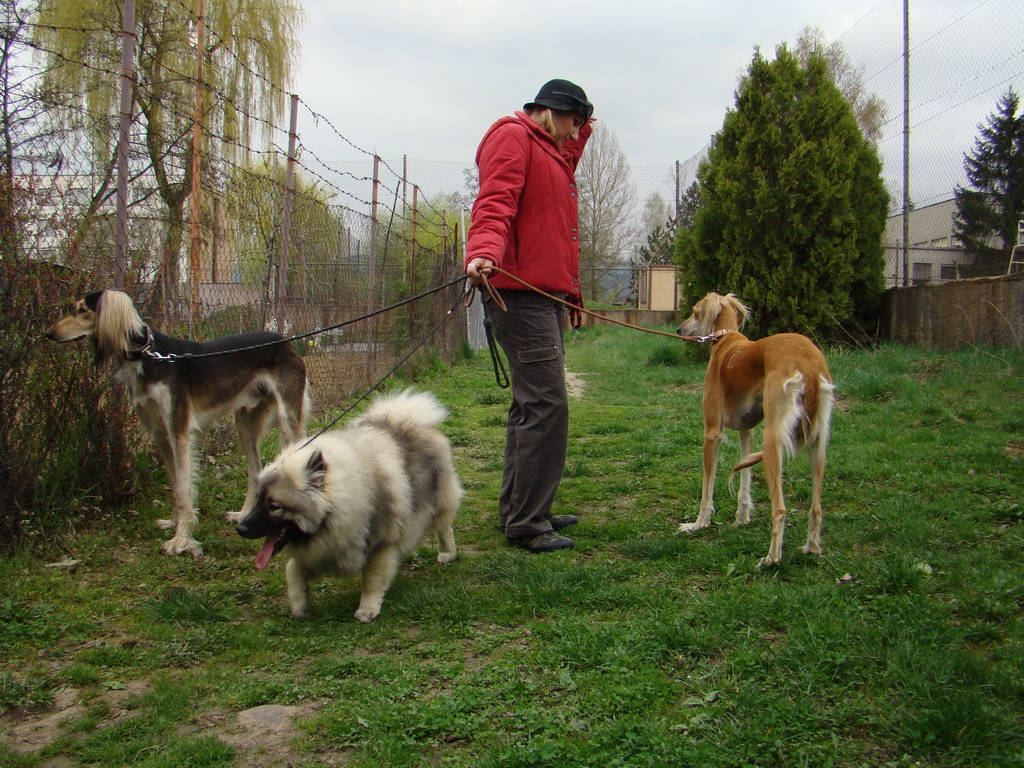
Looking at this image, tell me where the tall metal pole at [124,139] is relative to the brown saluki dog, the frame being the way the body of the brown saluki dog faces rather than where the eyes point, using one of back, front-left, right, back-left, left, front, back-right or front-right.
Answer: front-left

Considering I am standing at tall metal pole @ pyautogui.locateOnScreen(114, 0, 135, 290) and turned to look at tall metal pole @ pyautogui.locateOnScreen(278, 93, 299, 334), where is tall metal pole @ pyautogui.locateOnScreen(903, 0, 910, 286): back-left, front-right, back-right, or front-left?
front-right

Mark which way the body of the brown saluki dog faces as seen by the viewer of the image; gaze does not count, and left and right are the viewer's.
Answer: facing away from the viewer and to the left of the viewer

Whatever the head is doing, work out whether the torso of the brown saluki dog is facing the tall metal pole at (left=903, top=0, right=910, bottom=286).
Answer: no

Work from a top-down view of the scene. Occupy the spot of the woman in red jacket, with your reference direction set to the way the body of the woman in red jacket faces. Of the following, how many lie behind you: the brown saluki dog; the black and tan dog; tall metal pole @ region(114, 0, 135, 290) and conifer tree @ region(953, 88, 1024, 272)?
2

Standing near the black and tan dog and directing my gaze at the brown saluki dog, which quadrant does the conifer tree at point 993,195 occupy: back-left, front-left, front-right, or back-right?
front-left
